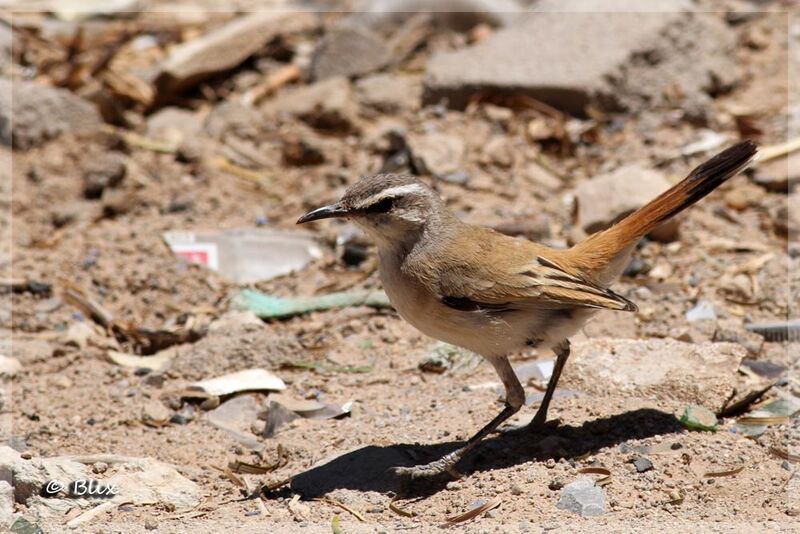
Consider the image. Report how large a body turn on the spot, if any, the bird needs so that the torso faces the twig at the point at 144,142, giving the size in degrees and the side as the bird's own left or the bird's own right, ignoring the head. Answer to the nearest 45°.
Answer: approximately 45° to the bird's own right

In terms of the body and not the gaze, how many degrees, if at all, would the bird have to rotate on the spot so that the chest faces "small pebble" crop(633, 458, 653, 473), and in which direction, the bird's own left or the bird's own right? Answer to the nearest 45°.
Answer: approximately 135° to the bird's own left

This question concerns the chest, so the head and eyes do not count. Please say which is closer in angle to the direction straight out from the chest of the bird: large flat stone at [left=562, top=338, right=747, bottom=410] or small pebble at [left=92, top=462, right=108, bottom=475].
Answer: the small pebble

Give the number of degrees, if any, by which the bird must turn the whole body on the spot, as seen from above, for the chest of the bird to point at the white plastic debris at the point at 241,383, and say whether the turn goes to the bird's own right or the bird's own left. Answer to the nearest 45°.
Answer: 0° — it already faces it

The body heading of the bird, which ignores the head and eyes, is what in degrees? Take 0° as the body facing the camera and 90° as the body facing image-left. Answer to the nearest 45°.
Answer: approximately 90°

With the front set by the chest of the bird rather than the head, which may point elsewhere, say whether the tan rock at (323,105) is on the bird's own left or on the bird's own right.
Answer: on the bird's own right

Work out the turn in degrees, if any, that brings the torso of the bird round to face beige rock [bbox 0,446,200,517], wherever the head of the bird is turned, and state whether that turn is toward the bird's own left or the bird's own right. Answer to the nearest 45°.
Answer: approximately 45° to the bird's own left

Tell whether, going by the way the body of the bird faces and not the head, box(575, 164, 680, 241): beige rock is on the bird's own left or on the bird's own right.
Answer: on the bird's own right

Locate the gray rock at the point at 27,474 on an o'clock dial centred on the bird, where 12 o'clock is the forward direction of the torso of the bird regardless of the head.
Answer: The gray rock is roughly at 11 o'clock from the bird.

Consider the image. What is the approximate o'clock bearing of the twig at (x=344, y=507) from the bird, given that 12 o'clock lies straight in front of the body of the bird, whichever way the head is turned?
The twig is roughly at 10 o'clock from the bird.
